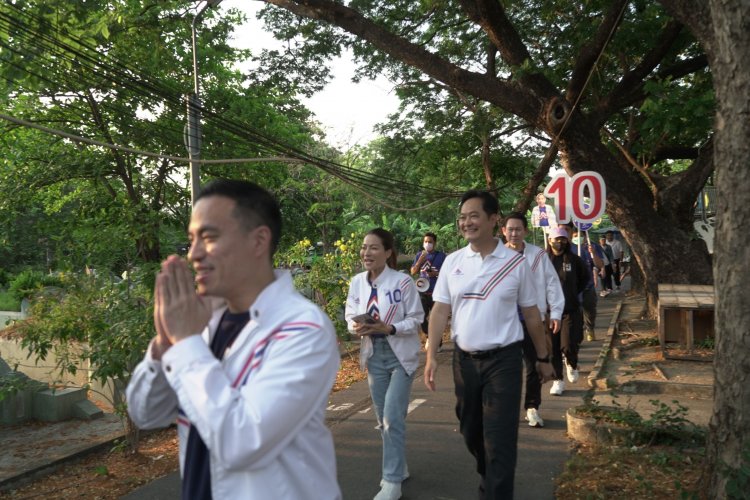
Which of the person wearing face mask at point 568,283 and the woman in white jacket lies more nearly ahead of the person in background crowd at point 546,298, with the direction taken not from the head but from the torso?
the woman in white jacket

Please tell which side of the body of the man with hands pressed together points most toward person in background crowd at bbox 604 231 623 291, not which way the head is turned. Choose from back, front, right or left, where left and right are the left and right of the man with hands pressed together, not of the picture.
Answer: back

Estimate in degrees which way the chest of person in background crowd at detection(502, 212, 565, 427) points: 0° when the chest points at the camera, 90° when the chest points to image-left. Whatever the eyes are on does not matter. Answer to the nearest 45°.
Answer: approximately 0°

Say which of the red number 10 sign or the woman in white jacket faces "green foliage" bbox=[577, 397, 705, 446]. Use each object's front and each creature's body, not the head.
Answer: the red number 10 sign

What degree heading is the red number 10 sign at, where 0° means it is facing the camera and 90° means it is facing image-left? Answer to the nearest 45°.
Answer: approximately 0°

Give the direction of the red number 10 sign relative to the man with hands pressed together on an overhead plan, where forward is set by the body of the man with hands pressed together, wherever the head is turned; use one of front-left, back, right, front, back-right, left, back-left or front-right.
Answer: back

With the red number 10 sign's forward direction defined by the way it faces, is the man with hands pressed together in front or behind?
in front

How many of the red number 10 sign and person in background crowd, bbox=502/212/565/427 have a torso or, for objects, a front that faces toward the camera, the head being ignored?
2

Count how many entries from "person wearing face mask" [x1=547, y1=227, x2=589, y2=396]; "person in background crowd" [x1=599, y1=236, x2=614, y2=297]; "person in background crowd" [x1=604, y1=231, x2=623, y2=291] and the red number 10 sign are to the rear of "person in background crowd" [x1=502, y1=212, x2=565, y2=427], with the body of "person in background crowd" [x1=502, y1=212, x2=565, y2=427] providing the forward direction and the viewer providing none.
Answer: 4

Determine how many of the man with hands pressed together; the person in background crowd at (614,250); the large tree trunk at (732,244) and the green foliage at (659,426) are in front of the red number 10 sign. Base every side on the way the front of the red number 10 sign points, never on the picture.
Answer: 3
